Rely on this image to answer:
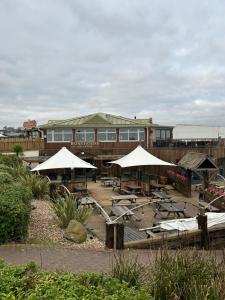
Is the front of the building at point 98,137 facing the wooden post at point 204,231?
yes

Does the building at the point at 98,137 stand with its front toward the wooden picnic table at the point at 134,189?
yes

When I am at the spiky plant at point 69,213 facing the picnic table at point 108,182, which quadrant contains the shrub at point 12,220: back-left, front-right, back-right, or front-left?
back-left

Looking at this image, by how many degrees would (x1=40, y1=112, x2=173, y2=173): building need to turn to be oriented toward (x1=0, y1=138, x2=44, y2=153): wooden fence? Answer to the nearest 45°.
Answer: approximately 135° to its right

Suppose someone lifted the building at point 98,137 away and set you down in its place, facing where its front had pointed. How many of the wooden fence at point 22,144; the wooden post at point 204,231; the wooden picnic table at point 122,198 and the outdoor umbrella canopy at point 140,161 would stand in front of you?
3

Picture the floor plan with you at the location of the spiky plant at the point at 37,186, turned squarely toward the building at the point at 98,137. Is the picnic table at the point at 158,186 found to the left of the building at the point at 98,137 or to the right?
right

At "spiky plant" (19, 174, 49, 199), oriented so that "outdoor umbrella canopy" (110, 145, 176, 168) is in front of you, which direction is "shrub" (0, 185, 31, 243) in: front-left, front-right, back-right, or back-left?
back-right

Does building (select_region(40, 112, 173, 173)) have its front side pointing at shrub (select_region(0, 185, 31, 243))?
yes

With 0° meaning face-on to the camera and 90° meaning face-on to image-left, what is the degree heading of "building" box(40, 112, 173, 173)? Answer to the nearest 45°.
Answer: approximately 0°

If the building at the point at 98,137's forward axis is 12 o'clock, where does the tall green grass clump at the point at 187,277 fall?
The tall green grass clump is roughly at 12 o'clock from the building.

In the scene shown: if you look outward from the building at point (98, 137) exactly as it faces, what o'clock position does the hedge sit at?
The hedge is roughly at 12 o'clock from the building.

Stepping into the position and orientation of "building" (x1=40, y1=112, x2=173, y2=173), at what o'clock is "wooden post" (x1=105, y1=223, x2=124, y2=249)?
The wooden post is roughly at 12 o'clock from the building.
